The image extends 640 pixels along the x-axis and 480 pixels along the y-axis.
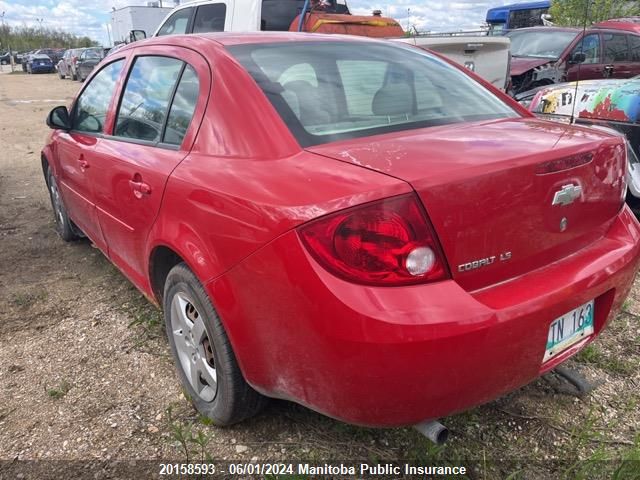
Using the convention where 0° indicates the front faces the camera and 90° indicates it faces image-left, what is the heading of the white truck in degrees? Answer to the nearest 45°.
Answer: approximately 135°

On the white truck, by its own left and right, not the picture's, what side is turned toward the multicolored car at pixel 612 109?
back

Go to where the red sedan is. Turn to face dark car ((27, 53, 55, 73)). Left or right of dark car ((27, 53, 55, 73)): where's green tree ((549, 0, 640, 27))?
right

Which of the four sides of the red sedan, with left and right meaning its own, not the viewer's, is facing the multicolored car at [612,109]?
right

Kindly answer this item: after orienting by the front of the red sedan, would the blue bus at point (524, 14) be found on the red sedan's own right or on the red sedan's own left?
on the red sedan's own right

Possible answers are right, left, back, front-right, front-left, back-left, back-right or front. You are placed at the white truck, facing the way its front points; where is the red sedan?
back-left

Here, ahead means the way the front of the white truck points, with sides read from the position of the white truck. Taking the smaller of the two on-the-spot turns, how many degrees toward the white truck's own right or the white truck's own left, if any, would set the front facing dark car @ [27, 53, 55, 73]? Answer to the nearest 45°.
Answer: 0° — it already faces it

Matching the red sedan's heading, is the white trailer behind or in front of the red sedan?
in front

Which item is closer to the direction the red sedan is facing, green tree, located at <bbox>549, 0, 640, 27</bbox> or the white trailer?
the white trailer

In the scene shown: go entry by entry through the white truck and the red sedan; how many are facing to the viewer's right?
0

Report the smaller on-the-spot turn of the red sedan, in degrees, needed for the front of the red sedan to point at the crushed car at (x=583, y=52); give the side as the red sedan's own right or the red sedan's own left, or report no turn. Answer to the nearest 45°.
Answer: approximately 90° to the red sedan's own right

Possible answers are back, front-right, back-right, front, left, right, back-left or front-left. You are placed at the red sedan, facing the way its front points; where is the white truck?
front-right

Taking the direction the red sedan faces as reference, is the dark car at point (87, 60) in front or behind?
in front

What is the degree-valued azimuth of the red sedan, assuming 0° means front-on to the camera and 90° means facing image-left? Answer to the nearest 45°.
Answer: approximately 135°
